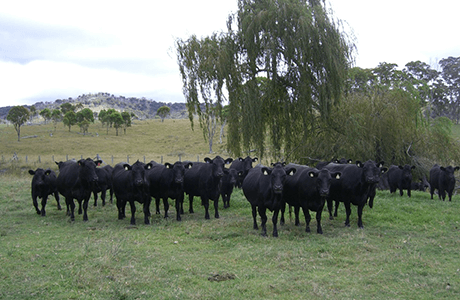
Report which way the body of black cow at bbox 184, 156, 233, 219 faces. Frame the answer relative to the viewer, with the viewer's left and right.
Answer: facing the viewer and to the right of the viewer

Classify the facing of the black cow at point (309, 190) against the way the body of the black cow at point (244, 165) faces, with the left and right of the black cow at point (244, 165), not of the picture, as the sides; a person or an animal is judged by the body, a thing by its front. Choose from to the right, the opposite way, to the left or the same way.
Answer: the same way

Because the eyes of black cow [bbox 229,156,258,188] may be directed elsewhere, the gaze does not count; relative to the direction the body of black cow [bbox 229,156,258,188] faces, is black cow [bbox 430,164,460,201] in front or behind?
in front

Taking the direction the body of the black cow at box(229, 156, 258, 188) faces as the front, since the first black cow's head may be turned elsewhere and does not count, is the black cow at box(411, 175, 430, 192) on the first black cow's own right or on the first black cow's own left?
on the first black cow's own left

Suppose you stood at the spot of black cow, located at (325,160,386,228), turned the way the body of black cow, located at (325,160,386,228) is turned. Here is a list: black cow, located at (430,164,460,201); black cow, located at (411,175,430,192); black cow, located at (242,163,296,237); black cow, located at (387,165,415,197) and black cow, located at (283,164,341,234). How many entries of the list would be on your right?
2

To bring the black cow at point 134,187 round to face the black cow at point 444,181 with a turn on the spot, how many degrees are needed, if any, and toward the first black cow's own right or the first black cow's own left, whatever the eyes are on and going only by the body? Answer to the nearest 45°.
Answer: approximately 45° to the first black cow's own left

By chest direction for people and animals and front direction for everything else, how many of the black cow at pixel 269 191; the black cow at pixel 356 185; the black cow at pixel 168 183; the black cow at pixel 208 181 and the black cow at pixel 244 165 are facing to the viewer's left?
0

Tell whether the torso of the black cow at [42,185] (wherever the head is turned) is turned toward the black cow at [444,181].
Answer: no

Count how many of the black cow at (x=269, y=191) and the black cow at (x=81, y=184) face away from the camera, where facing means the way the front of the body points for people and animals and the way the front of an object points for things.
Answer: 0

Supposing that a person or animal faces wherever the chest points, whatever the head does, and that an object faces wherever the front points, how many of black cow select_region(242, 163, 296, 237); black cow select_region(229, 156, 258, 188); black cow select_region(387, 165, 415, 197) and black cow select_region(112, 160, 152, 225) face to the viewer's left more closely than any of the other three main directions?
0

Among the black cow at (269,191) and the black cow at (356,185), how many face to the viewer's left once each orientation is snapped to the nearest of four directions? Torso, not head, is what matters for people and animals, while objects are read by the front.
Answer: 0

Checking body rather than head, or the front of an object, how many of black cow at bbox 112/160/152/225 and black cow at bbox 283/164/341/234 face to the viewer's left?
0

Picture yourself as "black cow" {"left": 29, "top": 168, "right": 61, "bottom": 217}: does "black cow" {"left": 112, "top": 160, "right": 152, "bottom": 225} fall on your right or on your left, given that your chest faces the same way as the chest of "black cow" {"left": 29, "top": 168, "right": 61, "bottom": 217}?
on your left

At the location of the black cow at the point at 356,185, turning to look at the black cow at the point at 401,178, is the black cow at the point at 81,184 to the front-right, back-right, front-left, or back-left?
back-left

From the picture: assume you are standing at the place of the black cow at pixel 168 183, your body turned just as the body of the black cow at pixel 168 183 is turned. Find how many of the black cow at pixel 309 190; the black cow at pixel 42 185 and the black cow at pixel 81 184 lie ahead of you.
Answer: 1

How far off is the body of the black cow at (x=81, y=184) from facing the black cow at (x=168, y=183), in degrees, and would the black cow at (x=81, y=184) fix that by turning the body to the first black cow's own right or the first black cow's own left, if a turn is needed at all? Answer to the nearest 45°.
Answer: approximately 45° to the first black cow's own left

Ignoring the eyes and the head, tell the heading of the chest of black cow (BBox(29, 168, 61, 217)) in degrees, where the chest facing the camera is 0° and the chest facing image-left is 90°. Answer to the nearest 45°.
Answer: approximately 45°

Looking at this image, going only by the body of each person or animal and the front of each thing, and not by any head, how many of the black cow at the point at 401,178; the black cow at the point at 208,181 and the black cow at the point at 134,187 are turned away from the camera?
0
